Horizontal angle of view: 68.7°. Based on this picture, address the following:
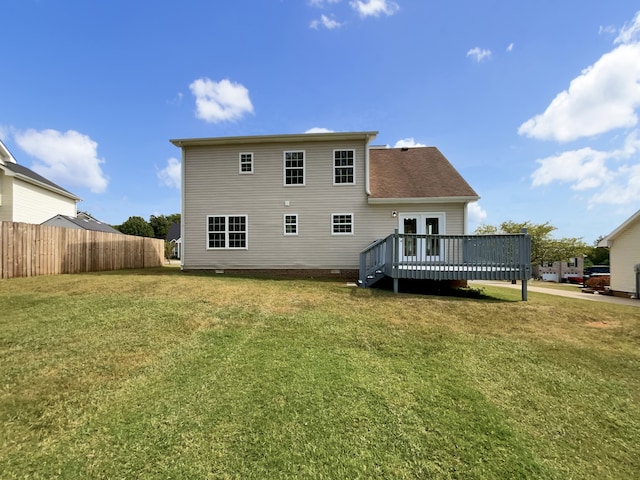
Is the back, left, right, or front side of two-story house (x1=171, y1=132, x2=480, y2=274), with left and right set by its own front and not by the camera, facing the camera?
back

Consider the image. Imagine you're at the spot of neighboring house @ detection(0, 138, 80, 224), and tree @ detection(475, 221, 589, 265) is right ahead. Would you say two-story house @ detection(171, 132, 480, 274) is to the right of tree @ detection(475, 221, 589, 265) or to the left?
right

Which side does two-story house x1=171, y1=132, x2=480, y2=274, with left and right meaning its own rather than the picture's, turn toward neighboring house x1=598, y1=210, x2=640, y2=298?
right

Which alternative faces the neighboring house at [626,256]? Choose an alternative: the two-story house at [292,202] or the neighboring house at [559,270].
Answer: the neighboring house at [559,270]

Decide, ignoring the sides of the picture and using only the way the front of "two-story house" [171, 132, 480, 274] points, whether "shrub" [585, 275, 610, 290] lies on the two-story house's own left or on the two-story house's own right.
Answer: on the two-story house's own right

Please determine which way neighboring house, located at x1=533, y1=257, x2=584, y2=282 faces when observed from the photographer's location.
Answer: facing the viewer

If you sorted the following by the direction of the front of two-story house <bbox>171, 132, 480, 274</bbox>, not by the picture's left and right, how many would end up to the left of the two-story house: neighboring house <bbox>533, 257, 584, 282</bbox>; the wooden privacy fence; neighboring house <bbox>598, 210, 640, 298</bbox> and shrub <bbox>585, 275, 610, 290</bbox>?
1

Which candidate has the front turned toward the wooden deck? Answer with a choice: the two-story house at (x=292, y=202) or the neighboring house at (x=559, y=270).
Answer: the neighboring house

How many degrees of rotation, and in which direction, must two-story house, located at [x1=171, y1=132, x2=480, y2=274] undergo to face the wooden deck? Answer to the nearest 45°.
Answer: approximately 135° to its right

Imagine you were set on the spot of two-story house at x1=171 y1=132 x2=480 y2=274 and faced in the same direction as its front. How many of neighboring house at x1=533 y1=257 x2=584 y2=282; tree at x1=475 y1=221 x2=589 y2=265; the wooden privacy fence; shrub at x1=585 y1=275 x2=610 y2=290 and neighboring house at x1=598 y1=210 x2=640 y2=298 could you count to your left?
1

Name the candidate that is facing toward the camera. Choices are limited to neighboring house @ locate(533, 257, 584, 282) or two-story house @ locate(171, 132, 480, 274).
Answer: the neighboring house

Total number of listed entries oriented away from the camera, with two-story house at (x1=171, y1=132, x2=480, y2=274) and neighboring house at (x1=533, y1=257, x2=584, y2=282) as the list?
1

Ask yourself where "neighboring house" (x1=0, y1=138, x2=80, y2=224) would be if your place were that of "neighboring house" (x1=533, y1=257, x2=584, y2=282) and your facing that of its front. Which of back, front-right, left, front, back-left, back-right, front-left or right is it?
front-right

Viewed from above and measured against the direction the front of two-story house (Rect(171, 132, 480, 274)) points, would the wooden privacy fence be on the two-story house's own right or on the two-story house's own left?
on the two-story house's own left
